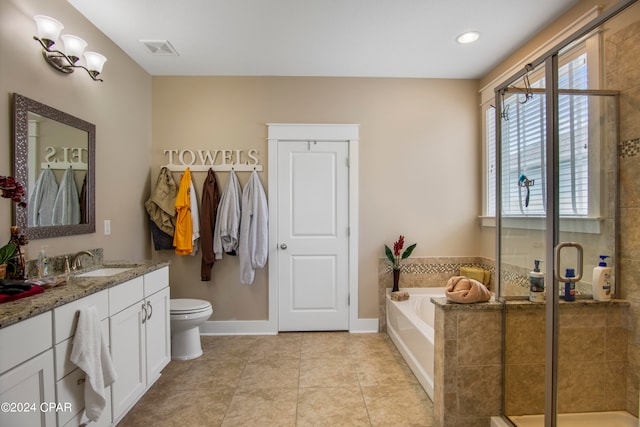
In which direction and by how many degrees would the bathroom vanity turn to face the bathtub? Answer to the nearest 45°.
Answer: approximately 45° to its left

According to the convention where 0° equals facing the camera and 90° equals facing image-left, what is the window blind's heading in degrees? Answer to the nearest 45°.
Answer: approximately 45°

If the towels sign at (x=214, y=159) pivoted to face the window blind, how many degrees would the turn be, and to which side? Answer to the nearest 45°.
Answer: approximately 45° to its left
